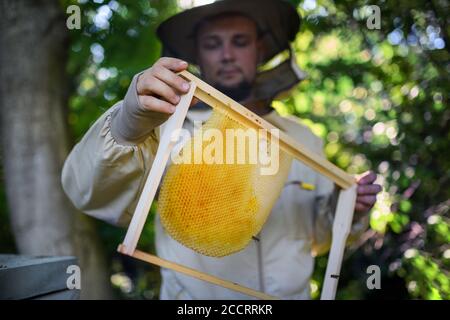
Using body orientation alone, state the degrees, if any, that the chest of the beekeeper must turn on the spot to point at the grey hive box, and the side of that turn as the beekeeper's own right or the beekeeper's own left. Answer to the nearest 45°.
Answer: approximately 45° to the beekeeper's own right

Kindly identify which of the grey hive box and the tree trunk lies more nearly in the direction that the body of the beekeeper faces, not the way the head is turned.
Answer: the grey hive box

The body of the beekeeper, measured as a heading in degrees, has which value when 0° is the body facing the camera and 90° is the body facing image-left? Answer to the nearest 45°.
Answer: approximately 0°

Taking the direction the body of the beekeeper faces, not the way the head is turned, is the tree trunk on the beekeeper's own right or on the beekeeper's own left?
on the beekeeper's own right
